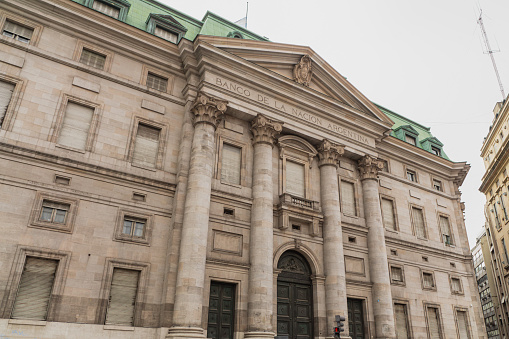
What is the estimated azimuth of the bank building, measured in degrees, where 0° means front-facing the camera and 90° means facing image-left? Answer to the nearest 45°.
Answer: approximately 315°
